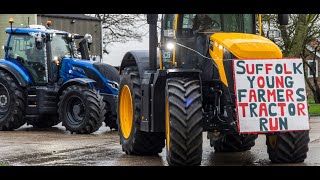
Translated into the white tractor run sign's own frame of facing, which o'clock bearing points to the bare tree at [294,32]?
The bare tree is roughly at 6 o'clock from the white tractor run sign.

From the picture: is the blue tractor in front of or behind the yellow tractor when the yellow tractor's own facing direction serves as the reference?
behind

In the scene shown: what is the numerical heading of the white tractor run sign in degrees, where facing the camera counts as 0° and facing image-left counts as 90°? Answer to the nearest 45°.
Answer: approximately 0°

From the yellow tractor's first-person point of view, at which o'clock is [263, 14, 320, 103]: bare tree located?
The bare tree is roughly at 8 o'clock from the yellow tractor.

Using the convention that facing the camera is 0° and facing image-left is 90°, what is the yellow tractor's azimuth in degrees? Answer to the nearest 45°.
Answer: approximately 315°
